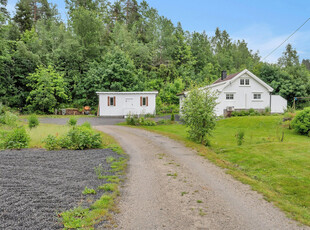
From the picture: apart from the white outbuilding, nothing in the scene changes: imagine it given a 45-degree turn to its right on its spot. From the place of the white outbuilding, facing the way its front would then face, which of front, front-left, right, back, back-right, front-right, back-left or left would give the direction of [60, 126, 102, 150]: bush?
front-left

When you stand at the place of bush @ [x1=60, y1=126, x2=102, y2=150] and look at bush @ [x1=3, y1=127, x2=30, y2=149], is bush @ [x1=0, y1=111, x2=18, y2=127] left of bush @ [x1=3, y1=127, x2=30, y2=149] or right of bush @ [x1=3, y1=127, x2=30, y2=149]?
right

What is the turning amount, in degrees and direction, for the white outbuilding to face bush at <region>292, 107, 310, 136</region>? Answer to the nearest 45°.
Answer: approximately 45° to its left

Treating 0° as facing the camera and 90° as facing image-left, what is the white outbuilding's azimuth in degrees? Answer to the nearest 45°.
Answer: approximately 0°

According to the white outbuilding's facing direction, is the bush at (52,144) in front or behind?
in front

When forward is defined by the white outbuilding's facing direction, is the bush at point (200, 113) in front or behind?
in front

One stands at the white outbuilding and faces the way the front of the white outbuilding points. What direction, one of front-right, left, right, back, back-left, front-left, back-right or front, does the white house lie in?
left

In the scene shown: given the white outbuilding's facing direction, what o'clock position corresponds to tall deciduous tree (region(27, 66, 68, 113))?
The tall deciduous tree is roughly at 4 o'clock from the white outbuilding.

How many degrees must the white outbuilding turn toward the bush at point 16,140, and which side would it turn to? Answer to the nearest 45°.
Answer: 0° — it already faces it
